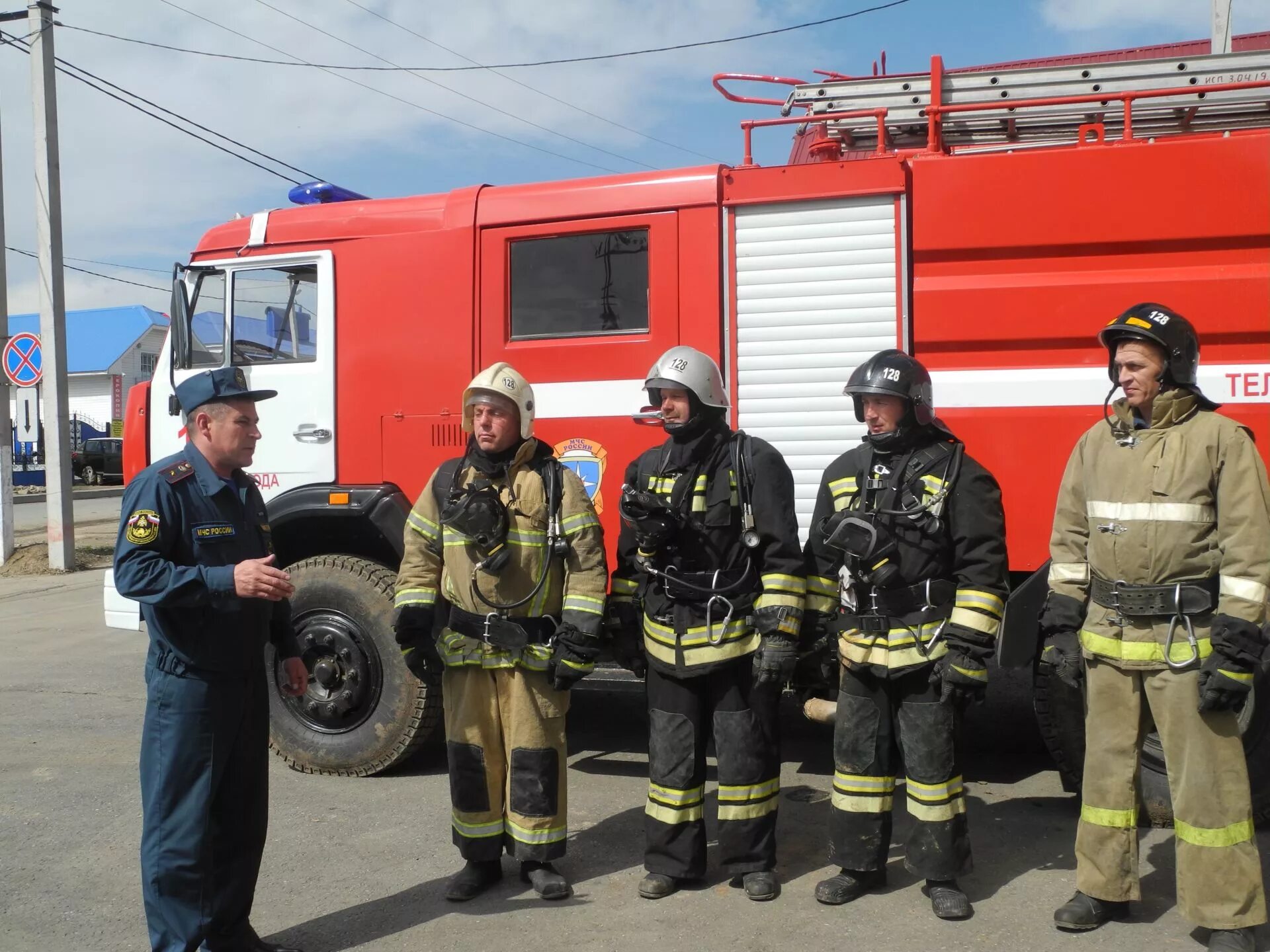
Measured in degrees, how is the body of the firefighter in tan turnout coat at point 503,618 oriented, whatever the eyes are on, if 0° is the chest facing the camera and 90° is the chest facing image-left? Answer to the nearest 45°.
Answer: approximately 0°

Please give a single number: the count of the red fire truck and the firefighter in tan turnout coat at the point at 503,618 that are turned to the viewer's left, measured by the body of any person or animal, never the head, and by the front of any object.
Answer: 1

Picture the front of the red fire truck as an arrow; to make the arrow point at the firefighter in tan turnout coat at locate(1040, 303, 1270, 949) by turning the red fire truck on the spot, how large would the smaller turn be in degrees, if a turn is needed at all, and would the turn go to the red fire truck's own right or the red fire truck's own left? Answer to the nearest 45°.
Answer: approximately 135° to the red fire truck's own left

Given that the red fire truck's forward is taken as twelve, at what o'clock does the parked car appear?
The parked car is roughly at 2 o'clock from the red fire truck.

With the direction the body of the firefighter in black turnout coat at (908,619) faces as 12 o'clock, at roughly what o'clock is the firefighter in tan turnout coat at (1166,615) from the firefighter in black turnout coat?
The firefighter in tan turnout coat is roughly at 8 o'clock from the firefighter in black turnout coat.

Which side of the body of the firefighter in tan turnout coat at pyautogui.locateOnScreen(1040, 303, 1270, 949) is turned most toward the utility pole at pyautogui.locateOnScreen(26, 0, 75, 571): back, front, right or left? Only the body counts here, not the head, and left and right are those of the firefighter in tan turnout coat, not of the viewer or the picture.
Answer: right

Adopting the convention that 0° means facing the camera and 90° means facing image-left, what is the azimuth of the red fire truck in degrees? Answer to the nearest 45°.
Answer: approximately 90°
